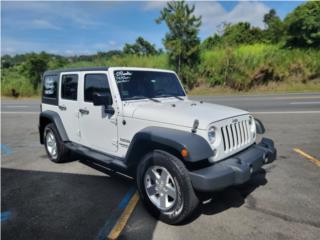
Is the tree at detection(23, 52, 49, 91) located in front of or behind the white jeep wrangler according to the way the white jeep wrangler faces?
behind

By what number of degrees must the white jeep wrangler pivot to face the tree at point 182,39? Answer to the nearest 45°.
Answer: approximately 135° to its left

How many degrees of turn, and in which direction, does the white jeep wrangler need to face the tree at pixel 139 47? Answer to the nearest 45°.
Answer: approximately 135° to its left

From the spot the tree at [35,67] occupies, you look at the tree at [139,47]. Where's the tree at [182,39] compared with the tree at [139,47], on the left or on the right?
right

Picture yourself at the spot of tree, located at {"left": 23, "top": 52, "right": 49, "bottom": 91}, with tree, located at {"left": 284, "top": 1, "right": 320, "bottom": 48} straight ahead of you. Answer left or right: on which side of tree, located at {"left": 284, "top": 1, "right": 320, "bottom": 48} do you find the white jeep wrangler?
right

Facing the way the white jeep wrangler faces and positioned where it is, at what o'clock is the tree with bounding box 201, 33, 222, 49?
The tree is roughly at 8 o'clock from the white jeep wrangler.

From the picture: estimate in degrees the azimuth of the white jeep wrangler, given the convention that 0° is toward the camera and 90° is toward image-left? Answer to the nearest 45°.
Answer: approximately 315°

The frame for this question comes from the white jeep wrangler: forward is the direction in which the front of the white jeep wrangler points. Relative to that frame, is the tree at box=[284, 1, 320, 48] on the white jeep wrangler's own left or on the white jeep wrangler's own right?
on the white jeep wrangler's own left

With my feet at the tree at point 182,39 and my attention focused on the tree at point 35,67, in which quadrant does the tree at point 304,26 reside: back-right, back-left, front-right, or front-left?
back-right
